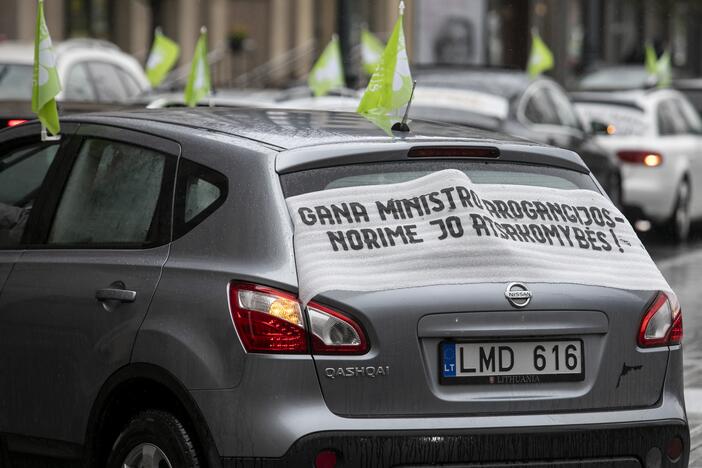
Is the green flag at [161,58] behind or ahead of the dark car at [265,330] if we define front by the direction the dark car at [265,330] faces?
ahead

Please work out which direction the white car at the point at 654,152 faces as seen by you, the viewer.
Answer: facing away from the viewer and to the right of the viewer

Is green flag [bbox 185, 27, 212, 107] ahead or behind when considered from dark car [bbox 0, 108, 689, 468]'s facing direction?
ahead

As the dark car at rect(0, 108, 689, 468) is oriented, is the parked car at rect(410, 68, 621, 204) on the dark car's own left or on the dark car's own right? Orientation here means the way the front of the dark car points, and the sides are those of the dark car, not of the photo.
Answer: on the dark car's own right

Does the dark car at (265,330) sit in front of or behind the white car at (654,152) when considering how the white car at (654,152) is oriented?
behind

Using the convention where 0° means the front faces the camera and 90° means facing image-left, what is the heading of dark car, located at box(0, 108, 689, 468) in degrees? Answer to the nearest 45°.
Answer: approximately 135°

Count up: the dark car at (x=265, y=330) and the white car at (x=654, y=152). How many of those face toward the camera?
0
